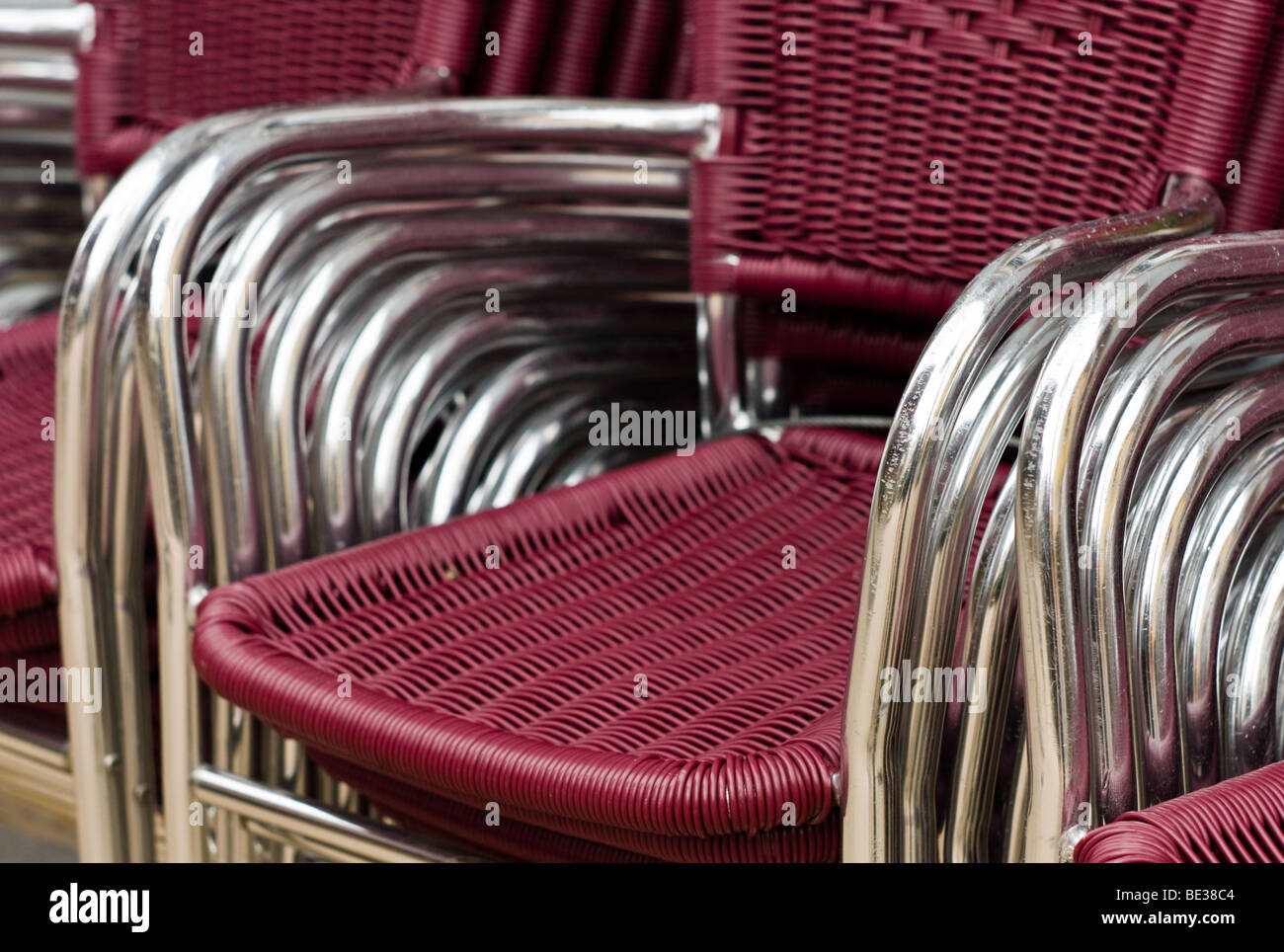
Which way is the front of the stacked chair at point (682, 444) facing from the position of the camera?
facing the viewer and to the left of the viewer
